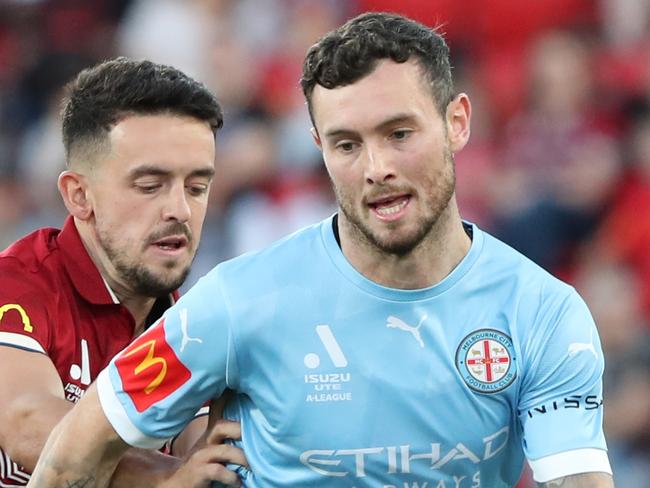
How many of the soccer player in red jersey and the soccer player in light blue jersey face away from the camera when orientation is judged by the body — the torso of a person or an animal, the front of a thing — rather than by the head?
0

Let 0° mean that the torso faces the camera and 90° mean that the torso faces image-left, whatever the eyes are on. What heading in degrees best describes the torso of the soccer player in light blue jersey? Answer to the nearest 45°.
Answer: approximately 0°

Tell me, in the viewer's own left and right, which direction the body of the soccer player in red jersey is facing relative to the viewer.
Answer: facing the viewer and to the right of the viewer

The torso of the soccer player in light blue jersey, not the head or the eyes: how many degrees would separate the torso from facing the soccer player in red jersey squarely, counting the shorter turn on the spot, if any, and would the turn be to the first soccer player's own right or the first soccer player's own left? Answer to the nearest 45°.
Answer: approximately 135° to the first soccer player's own right

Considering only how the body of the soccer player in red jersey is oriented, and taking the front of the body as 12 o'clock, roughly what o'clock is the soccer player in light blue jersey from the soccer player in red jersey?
The soccer player in light blue jersey is roughly at 12 o'clock from the soccer player in red jersey.

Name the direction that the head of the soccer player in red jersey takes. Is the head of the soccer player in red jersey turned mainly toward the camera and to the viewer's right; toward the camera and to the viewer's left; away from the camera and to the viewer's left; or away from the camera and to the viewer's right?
toward the camera and to the viewer's right
